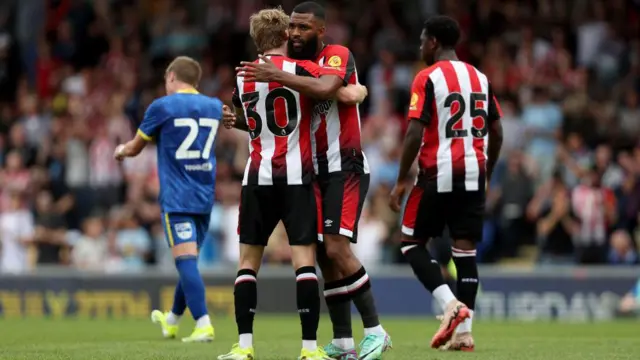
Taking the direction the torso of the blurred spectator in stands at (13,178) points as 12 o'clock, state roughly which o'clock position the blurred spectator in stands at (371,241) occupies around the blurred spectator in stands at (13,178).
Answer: the blurred spectator in stands at (371,241) is roughly at 10 o'clock from the blurred spectator in stands at (13,178).

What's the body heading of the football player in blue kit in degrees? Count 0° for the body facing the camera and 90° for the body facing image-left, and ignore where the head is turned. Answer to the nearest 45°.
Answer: approximately 135°

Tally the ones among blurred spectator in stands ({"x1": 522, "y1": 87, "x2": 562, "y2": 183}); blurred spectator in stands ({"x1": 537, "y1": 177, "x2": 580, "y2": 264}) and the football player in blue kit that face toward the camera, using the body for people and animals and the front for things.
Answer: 2

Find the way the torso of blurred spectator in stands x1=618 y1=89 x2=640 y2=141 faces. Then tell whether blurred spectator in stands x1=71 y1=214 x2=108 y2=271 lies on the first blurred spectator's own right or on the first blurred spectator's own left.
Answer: on the first blurred spectator's own right

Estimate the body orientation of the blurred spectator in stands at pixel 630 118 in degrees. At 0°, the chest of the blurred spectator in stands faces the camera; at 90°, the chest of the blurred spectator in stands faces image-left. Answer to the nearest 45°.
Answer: approximately 0°

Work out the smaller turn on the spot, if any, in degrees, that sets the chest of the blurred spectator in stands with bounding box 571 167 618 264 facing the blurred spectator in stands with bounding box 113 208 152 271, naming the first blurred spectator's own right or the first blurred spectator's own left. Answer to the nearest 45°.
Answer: approximately 90° to the first blurred spectator's own right

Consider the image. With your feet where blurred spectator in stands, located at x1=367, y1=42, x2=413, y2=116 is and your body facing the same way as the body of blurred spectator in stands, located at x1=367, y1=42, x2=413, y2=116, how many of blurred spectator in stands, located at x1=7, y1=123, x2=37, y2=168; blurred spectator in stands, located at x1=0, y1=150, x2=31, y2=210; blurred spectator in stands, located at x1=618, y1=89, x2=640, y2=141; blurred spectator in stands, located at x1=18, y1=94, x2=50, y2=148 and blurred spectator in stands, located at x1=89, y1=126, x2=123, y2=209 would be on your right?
4
